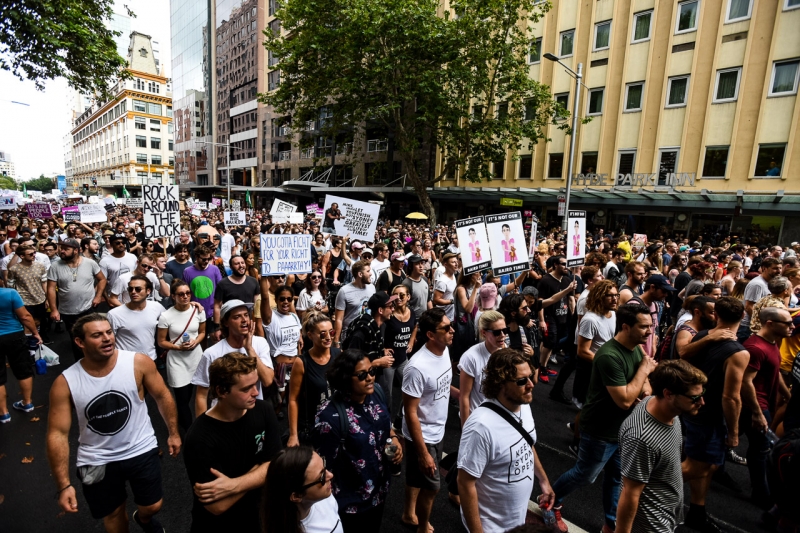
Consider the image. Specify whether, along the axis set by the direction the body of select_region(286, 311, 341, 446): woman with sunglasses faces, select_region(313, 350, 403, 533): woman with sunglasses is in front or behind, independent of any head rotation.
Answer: in front

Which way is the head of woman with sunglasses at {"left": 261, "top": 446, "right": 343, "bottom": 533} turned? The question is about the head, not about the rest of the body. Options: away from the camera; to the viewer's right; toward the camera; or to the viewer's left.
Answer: to the viewer's right

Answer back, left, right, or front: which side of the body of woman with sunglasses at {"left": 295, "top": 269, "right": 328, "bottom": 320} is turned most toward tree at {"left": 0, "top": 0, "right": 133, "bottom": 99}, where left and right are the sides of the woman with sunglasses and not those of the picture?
back

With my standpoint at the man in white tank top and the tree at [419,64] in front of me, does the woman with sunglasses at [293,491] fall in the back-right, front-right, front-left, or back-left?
back-right

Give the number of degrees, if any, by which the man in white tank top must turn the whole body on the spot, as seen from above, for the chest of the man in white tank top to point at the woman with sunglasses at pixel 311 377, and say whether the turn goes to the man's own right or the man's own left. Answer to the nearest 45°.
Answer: approximately 90° to the man's own left

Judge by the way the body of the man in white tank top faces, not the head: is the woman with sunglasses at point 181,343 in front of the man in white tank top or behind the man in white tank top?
behind

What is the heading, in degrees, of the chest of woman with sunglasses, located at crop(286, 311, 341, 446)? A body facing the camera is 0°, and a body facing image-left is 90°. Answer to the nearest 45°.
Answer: approximately 315°

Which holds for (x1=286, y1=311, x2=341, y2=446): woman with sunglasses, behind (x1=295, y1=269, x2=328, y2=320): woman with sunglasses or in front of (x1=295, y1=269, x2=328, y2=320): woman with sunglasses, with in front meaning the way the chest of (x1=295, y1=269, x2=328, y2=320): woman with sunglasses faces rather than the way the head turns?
in front

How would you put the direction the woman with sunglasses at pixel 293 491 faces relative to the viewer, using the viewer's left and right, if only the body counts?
facing to the right of the viewer
